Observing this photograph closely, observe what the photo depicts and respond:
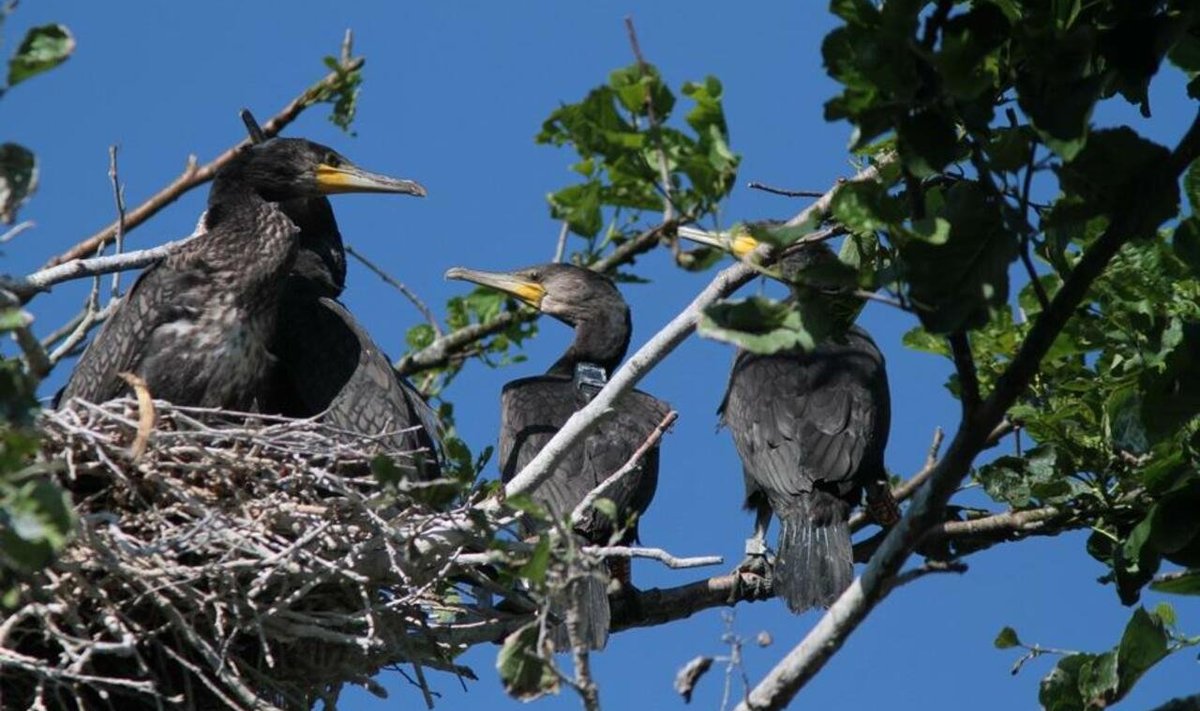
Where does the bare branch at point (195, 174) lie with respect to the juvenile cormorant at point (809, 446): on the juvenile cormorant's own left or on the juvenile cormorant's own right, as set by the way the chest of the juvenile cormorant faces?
on the juvenile cormorant's own left

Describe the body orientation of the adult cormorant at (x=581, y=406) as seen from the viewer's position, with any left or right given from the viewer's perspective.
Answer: facing away from the viewer and to the left of the viewer

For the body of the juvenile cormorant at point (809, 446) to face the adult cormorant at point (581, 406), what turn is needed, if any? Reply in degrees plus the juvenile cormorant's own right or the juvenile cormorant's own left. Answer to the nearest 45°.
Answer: approximately 90° to the juvenile cormorant's own left

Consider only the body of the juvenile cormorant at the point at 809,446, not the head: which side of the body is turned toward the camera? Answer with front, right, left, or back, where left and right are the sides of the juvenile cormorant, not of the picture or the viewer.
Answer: back

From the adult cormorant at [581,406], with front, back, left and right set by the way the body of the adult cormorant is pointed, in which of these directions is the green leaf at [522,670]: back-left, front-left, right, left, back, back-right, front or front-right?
back-left

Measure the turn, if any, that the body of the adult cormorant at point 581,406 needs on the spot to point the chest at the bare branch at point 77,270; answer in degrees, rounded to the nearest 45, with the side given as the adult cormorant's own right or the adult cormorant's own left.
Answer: approximately 90° to the adult cormorant's own left

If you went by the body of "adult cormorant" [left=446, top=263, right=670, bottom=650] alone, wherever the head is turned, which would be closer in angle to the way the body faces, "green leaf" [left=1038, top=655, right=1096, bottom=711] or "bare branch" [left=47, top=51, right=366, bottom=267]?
the bare branch
